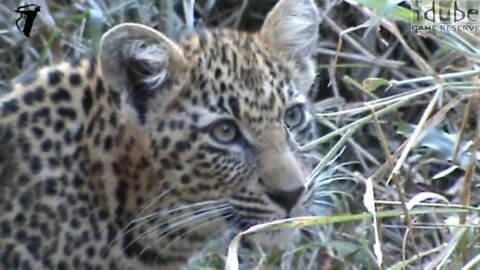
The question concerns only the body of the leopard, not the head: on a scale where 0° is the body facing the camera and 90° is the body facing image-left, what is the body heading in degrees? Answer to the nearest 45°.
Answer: approximately 315°
